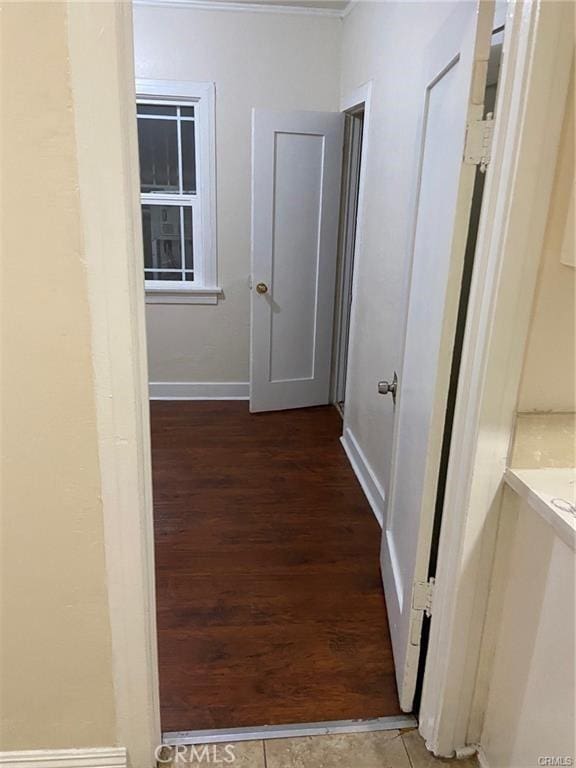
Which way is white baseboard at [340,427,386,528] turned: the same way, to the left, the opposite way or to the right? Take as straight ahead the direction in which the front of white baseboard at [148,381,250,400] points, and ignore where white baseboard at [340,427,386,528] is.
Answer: to the right

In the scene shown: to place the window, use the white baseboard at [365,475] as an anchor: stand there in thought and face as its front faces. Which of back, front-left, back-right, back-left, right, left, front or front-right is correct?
front-right

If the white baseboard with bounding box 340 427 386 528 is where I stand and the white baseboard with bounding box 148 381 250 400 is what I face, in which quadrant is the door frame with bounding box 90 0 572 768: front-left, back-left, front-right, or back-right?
back-left

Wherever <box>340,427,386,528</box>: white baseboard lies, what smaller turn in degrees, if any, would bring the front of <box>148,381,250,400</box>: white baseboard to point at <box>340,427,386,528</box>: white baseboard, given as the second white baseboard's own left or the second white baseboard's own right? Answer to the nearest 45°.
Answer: approximately 45° to the second white baseboard's own left

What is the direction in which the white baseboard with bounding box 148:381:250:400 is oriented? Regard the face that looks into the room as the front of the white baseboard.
toward the camera

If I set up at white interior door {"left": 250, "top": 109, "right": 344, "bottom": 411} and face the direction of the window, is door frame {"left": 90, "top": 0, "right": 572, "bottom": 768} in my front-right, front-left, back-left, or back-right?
back-left

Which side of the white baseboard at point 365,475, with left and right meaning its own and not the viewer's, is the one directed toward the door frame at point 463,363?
left

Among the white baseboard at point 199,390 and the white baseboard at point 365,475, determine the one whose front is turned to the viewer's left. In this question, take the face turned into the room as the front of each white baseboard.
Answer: the white baseboard at point 365,475

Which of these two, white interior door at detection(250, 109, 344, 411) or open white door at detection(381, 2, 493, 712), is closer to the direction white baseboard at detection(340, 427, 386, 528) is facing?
the white interior door

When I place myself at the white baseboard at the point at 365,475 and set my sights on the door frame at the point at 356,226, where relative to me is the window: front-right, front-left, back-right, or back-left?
front-left

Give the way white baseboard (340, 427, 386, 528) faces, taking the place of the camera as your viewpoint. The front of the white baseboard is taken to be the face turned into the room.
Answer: facing to the left of the viewer

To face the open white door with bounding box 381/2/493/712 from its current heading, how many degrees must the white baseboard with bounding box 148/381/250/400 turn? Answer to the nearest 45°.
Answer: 0° — it already faces it

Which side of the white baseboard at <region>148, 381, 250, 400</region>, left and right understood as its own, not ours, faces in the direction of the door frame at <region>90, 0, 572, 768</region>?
front
